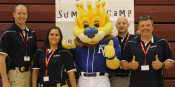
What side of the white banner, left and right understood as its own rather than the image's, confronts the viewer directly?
front

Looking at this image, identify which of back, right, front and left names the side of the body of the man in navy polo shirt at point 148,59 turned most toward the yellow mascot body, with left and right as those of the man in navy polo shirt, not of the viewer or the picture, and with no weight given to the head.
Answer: right

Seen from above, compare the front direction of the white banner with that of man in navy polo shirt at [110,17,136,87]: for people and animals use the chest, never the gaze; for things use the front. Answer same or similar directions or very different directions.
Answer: same or similar directions

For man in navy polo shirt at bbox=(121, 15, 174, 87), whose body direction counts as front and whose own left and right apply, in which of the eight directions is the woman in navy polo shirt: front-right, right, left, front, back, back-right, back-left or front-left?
right

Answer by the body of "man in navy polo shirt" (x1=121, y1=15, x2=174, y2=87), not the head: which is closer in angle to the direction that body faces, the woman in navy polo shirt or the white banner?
the woman in navy polo shirt

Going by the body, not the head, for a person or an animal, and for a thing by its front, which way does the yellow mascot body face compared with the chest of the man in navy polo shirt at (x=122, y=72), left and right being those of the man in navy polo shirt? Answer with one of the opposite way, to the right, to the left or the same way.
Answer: the same way

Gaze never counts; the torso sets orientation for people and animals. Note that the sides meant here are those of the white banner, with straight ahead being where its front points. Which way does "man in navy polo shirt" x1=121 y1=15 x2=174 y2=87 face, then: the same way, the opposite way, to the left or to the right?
the same way

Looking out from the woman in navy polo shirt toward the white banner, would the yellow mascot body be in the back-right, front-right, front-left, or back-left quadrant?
front-right

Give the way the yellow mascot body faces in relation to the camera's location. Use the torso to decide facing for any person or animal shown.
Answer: facing the viewer

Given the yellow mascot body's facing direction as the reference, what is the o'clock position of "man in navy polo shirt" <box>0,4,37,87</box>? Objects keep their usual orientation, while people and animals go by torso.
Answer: The man in navy polo shirt is roughly at 3 o'clock from the yellow mascot body.

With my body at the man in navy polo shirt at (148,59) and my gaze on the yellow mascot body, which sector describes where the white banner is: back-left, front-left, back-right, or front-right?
front-right

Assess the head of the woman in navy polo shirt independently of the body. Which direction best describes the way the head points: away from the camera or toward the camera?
toward the camera

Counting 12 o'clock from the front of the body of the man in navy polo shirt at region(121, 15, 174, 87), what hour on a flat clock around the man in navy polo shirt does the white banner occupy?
The white banner is roughly at 4 o'clock from the man in navy polo shirt.

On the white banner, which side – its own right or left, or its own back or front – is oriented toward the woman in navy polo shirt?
front

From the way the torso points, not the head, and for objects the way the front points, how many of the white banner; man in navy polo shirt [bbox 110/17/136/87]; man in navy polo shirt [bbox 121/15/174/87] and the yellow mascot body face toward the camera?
4

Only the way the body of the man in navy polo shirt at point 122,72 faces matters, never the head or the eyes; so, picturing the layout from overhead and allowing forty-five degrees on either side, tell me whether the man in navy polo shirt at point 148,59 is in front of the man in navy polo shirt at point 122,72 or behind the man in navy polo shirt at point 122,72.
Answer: in front

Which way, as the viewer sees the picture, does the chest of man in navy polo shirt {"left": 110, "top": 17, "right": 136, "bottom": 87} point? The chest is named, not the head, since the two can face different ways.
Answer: toward the camera

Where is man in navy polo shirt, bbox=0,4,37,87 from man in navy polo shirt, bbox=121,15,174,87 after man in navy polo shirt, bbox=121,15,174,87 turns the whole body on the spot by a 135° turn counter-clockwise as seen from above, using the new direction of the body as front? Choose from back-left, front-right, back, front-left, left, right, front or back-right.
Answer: back-left
